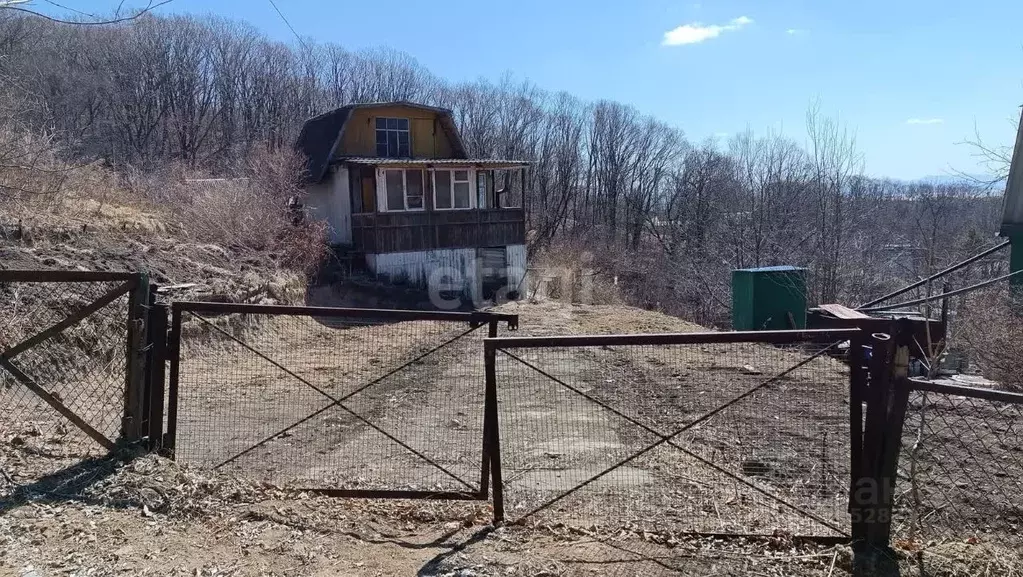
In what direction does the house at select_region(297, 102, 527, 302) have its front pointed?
toward the camera

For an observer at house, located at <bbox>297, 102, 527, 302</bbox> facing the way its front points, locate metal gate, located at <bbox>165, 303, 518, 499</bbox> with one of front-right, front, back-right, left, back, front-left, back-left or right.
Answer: front

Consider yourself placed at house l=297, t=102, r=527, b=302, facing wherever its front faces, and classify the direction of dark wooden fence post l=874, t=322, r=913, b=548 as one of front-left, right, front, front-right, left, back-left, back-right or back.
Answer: front

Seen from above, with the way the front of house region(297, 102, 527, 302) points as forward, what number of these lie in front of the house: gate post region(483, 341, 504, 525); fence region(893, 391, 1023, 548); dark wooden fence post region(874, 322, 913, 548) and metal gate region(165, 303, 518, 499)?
4

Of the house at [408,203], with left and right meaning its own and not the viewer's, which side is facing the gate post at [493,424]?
front

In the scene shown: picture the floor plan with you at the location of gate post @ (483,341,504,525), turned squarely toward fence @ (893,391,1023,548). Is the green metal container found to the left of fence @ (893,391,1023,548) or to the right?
left

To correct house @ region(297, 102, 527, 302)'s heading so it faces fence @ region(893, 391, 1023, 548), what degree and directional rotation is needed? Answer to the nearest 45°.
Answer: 0° — it already faces it

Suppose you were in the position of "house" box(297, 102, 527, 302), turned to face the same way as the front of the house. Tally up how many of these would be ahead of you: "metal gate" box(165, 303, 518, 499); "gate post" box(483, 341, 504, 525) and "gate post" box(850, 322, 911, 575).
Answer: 3

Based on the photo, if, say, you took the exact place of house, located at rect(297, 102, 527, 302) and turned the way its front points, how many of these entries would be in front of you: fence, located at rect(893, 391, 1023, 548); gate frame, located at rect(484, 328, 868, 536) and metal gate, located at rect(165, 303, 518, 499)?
3

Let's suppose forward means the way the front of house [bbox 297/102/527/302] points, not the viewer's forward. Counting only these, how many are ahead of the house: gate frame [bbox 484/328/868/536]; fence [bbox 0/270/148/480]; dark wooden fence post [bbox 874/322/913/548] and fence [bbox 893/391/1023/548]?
4

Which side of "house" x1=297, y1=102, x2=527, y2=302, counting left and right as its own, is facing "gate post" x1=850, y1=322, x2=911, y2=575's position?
front

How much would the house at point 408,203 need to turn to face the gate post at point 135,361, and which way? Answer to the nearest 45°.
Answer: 0° — it already faces it

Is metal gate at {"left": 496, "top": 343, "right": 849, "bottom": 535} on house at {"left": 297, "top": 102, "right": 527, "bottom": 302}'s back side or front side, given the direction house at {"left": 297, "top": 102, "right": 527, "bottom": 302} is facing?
on the front side

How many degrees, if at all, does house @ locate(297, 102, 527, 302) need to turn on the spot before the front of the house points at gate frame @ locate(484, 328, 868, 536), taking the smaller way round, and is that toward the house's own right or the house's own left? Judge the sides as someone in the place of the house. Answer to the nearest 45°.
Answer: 0° — it already faces it
